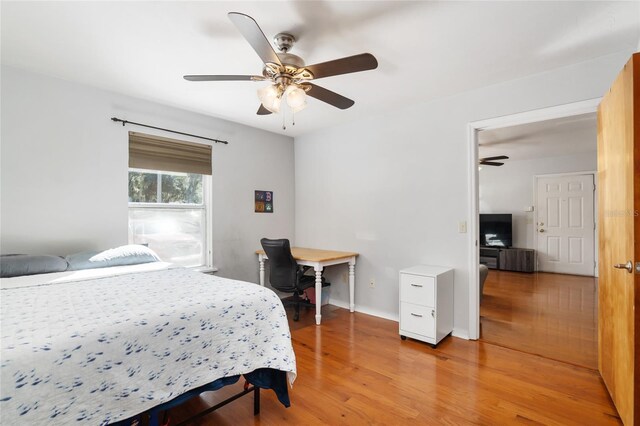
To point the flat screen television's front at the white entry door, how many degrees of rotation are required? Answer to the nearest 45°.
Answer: approximately 135° to its left

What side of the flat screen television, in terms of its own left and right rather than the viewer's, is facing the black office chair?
front

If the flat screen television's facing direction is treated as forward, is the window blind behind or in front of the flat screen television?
in front

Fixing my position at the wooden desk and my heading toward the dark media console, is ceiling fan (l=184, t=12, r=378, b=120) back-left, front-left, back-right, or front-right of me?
back-right

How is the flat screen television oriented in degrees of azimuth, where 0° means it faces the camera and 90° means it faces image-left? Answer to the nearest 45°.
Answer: approximately 45°

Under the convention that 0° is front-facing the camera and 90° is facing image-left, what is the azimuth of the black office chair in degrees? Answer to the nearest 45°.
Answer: approximately 225°

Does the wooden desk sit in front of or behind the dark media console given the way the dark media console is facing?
in front

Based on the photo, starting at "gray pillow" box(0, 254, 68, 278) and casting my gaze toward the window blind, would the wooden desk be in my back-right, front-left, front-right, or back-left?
front-right

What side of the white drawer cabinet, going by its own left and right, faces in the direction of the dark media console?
back

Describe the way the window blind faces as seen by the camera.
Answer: facing the viewer and to the right of the viewer

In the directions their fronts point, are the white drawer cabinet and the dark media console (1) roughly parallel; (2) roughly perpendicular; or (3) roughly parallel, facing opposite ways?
roughly parallel

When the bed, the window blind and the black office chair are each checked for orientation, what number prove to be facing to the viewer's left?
0

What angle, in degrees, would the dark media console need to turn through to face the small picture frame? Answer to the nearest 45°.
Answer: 0° — it already faces it

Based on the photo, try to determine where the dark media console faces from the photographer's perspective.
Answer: facing the viewer and to the left of the viewer

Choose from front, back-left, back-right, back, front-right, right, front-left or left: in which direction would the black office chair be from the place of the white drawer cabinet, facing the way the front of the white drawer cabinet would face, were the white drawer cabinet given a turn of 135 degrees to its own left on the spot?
back
